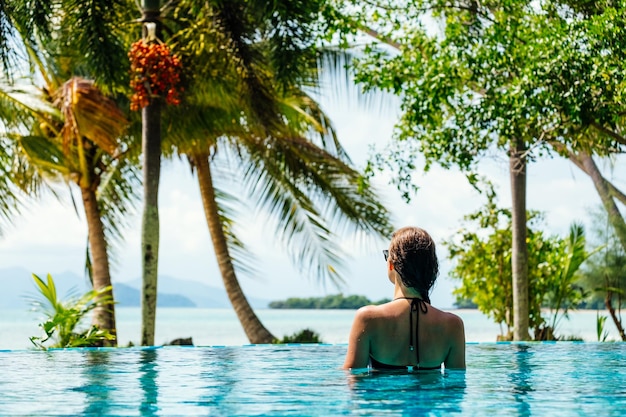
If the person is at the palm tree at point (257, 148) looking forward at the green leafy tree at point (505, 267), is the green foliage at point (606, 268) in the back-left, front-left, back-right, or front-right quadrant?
front-left

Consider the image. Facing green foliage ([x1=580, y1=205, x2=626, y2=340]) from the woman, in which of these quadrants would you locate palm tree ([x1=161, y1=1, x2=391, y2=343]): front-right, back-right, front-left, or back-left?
front-left

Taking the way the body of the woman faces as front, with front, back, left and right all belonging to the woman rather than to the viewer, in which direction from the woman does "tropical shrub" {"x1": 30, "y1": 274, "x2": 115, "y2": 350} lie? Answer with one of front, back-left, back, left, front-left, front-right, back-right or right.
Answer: front-left

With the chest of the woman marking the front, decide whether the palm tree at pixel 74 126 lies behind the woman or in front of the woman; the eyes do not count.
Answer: in front

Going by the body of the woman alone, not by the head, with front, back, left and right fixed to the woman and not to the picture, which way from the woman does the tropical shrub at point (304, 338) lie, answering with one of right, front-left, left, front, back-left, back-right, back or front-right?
front

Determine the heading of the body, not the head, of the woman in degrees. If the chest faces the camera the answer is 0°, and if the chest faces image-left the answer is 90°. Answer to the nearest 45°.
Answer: approximately 180°

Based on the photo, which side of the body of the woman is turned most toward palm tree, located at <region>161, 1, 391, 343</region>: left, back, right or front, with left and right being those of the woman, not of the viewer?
front

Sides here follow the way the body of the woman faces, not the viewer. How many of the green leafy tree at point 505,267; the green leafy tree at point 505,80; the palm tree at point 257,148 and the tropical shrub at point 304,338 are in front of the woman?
4

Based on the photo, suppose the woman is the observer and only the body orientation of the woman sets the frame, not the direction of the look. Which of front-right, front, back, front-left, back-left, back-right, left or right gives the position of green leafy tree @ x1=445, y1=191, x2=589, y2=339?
front
